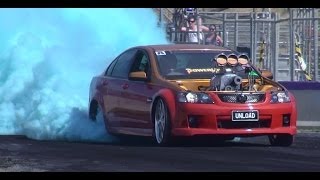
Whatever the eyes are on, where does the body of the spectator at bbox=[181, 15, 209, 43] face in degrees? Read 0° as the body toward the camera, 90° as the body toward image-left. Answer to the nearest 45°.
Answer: approximately 0°

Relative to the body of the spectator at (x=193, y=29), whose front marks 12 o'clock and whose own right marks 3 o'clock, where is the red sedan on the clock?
The red sedan is roughly at 12 o'clock from the spectator.

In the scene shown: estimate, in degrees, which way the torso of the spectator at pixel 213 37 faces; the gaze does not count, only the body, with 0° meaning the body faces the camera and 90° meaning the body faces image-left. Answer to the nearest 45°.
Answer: approximately 0°

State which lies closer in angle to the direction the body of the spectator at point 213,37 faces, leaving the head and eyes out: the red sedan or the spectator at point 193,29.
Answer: the red sedan

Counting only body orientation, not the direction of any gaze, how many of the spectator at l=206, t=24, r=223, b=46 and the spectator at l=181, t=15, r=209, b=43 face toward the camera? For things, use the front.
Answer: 2

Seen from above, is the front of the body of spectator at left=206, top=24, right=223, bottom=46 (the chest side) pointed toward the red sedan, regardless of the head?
yes

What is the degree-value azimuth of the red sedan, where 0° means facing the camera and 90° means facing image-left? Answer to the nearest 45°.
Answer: approximately 315°

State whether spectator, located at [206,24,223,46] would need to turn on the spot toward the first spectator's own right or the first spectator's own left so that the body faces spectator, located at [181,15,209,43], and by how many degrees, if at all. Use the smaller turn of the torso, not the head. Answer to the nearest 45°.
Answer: approximately 135° to the first spectator's own right
